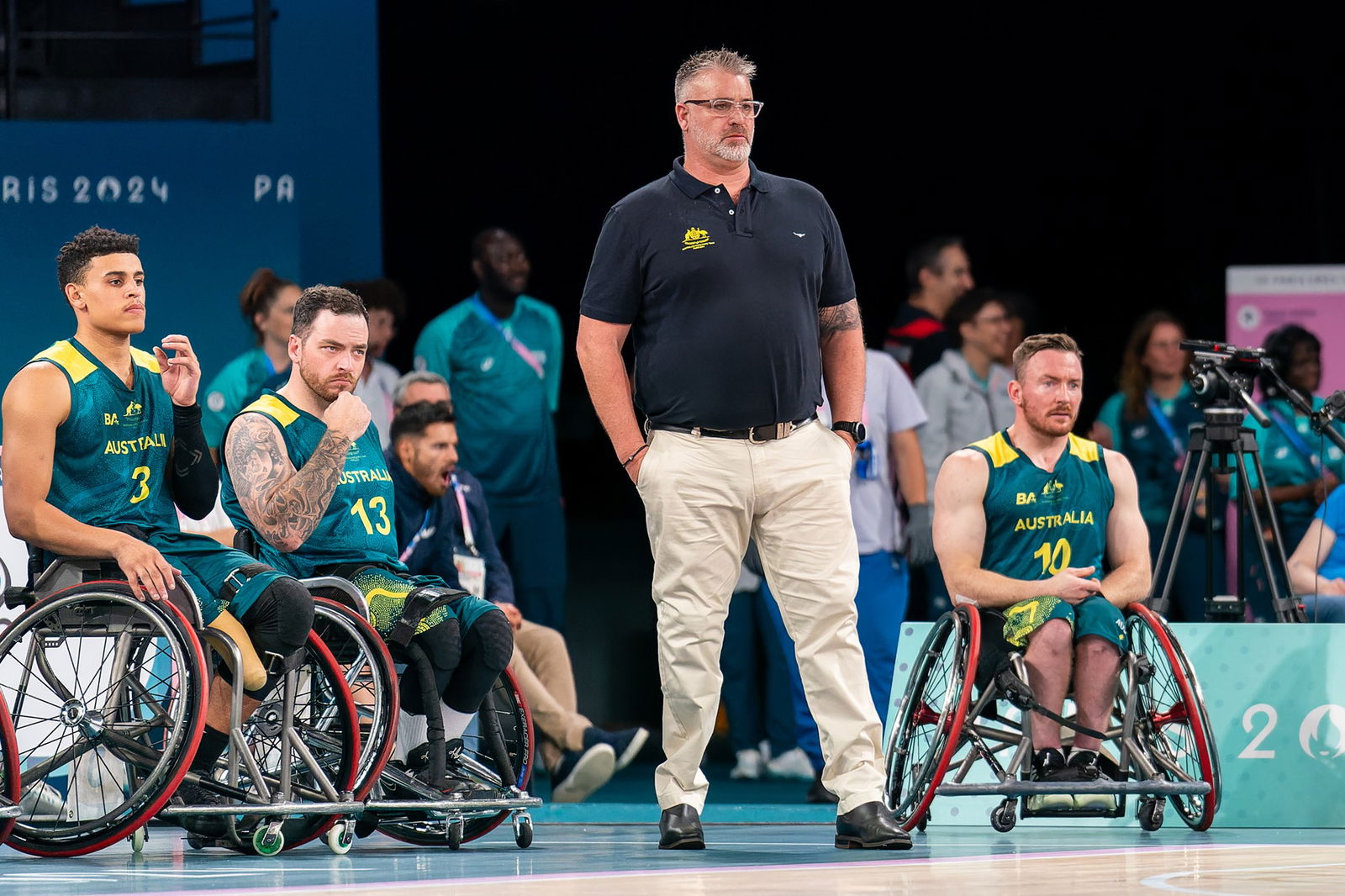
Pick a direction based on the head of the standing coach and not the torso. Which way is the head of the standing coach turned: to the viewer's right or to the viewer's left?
to the viewer's right

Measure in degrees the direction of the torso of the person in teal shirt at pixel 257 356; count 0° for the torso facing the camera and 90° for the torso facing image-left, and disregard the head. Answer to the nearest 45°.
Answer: approximately 315°

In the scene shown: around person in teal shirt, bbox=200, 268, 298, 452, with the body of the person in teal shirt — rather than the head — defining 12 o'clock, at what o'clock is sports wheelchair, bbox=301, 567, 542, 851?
The sports wheelchair is roughly at 1 o'clock from the person in teal shirt.

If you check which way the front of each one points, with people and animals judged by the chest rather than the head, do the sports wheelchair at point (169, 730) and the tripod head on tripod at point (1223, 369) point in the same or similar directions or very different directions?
very different directions

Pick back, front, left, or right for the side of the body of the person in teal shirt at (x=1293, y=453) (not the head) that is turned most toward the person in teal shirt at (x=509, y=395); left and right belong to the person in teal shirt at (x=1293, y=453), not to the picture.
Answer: right

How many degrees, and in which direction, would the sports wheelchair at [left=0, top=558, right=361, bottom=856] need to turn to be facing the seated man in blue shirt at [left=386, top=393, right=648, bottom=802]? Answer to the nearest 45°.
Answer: approximately 90° to its left

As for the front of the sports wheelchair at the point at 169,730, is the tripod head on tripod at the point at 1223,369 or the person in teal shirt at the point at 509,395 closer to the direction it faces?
the tripod head on tripod

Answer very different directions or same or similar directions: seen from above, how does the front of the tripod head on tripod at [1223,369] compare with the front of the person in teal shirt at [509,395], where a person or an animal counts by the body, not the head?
very different directions

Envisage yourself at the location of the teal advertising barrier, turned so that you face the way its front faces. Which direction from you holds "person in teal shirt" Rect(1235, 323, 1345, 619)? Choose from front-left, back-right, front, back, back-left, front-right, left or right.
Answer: back

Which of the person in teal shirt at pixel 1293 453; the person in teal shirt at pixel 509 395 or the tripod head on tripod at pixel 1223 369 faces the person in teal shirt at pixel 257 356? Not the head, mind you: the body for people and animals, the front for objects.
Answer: the tripod head on tripod

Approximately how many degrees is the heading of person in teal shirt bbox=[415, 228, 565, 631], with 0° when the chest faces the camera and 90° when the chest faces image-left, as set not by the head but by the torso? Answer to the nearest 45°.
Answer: approximately 315°

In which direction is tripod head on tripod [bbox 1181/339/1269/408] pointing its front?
to the viewer's left

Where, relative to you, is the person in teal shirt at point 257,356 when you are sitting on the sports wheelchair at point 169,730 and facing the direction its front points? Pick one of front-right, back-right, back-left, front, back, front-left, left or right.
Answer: back-left
